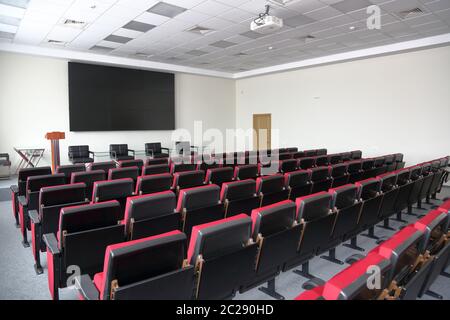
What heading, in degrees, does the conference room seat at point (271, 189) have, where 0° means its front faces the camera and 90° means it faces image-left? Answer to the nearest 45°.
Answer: approximately 135°

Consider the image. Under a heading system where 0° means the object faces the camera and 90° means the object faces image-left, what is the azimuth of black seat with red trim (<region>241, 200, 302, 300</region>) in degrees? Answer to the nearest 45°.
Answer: approximately 135°

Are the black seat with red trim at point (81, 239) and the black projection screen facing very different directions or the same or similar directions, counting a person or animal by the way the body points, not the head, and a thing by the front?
very different directions

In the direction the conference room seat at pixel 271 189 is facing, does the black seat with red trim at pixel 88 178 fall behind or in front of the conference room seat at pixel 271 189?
in front

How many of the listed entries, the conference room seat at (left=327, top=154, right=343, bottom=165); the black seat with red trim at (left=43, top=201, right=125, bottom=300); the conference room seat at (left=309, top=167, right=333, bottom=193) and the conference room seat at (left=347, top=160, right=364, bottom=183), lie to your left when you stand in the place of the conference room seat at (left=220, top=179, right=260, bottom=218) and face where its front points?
1

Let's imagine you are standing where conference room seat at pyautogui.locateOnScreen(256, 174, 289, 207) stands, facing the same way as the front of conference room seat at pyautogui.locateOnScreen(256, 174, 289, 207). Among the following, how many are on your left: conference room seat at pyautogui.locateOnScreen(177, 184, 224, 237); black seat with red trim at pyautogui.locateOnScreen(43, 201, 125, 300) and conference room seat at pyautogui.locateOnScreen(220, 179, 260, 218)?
3

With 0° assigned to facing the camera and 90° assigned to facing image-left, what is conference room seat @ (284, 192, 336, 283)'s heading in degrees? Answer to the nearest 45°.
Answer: approximately 135°

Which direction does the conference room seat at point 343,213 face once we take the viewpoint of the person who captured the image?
facing away from the viewer and to the left of the viewer

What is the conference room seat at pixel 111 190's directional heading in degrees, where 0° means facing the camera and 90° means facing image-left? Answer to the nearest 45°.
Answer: approximately 135°

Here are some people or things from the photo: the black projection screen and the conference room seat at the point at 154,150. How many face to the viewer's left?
0

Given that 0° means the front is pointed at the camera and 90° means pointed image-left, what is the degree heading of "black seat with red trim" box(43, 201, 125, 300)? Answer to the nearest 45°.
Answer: approximately 135°

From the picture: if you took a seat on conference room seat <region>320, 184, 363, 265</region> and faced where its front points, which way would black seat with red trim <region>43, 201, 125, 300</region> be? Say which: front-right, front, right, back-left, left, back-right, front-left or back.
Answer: left

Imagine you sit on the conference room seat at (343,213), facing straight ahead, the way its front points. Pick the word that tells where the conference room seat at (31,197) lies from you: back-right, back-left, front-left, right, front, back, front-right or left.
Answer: front-left
